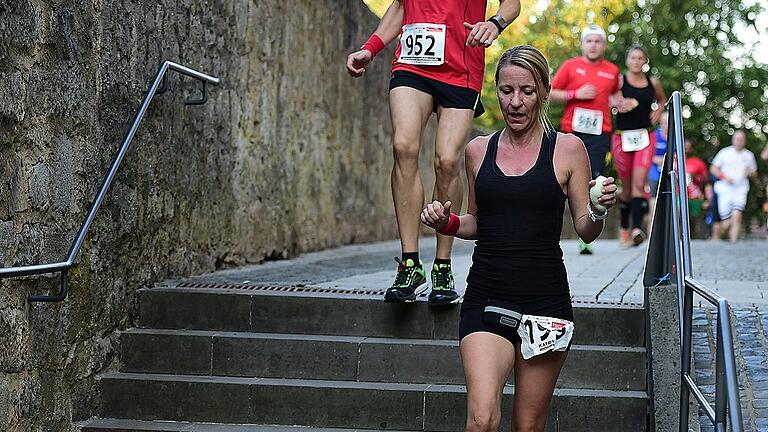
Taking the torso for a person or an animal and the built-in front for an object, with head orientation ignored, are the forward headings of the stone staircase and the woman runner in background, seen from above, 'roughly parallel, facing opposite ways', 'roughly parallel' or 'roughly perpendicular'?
roughly parallel

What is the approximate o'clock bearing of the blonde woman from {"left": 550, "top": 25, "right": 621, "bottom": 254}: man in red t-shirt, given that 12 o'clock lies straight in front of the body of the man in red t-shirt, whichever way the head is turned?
The blonde woman is roughly at 12 o'clock from the man in red t-shirt.

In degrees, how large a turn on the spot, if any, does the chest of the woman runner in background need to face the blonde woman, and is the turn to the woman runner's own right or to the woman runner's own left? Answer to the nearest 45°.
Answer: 0° — they already face them

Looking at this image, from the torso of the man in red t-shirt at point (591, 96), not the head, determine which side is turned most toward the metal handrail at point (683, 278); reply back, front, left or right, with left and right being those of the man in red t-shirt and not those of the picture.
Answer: front

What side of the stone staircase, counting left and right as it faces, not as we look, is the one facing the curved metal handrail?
right

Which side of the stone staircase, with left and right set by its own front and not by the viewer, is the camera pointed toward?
front

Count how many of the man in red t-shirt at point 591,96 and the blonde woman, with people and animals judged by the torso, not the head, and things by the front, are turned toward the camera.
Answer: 2

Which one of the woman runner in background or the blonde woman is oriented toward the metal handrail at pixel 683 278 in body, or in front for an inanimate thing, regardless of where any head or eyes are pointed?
the woman runner in background

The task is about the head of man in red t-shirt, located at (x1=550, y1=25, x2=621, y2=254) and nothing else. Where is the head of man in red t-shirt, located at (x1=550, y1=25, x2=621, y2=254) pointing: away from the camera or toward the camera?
toward the camera

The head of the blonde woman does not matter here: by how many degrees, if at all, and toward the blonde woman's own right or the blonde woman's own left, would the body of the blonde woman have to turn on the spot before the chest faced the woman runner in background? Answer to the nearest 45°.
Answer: approximately 180°

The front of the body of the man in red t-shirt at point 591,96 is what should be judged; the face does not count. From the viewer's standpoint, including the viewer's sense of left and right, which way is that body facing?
facing the viewer

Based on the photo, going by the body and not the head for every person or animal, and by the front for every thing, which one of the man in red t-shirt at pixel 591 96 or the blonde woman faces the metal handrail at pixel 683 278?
the man in red t-shirt

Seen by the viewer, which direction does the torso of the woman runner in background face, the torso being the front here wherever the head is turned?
toward the camera
